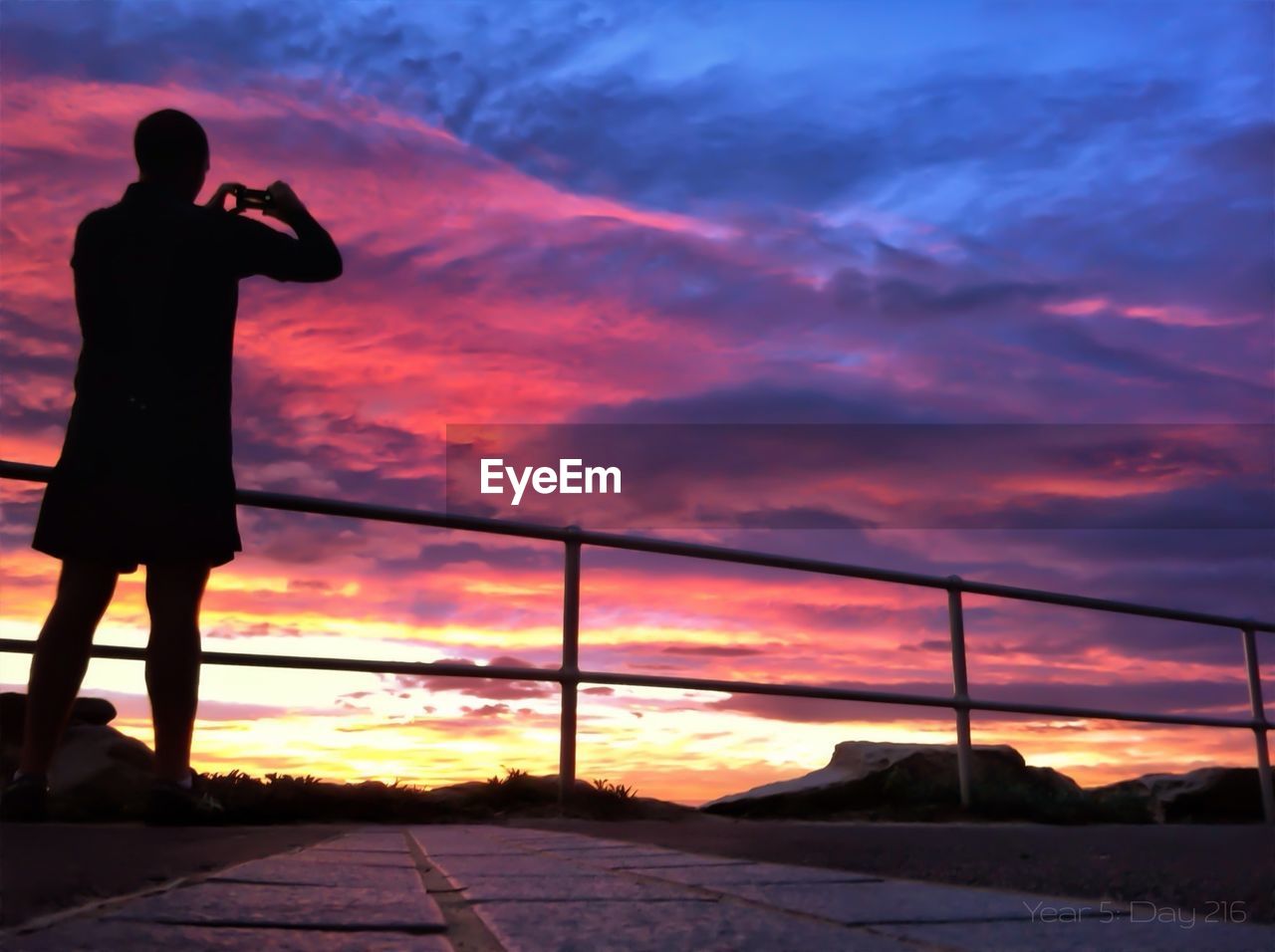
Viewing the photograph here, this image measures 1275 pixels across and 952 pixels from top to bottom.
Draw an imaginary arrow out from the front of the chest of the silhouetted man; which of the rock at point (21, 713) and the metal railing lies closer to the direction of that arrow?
the metal railing

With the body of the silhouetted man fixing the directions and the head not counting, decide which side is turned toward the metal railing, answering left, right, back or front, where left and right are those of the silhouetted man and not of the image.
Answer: front

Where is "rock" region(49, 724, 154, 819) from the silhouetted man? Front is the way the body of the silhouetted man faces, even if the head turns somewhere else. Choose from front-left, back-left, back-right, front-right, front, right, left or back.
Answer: front-left

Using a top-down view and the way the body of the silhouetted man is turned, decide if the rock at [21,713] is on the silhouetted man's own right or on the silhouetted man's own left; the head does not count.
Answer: on the silhouetted man's own left

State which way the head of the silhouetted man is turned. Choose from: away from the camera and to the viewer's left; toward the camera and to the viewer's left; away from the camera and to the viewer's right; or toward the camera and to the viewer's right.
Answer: away from the camera and to the viewer's right

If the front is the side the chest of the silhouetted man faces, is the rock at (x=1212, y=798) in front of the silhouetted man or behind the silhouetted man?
in front

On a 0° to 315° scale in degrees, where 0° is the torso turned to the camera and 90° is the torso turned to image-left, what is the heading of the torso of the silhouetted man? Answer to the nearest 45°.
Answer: approximately 225°
